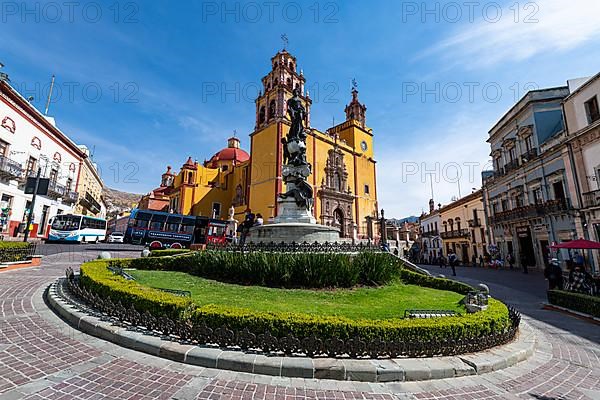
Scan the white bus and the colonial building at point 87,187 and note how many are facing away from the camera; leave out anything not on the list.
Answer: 0

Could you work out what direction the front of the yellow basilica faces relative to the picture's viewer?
facing the viewer and to the right of the viewer

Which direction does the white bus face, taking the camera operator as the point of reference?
facing the viewer and to the left of the viewer

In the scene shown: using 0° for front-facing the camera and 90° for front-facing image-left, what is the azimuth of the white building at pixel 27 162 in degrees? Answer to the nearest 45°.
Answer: approximately 315°

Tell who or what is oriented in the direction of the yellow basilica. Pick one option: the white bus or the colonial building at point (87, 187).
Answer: the colonial building

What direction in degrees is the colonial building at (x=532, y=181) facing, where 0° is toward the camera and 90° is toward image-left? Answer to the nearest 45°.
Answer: approximately 45°

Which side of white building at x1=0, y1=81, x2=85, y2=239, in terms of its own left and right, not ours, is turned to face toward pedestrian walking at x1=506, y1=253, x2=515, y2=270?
front

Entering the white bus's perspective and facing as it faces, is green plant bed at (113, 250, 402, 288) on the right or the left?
on its left

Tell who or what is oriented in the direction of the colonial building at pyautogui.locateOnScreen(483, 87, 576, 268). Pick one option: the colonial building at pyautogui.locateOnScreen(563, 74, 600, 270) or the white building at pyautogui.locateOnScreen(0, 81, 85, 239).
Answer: the white building

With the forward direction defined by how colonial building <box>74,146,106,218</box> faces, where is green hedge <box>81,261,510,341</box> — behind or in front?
in front

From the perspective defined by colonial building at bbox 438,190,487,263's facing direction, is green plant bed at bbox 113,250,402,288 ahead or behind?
ahead

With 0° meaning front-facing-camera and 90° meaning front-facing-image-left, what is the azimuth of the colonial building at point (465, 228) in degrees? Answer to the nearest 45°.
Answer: approximately 45°

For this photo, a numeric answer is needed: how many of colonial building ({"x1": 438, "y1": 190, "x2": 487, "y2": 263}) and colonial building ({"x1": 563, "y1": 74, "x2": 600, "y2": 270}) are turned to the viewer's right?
0
